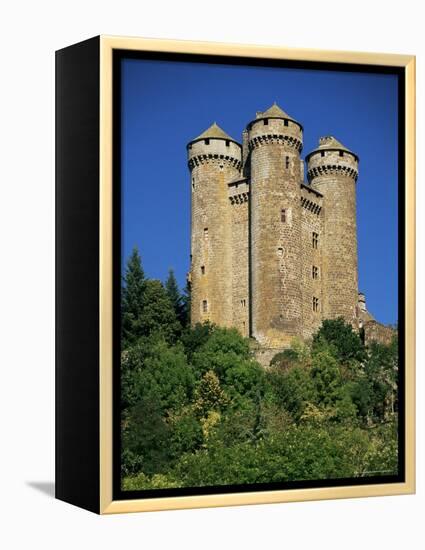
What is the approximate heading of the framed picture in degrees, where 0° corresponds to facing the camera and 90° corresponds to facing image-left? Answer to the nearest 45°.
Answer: approximately 315°
